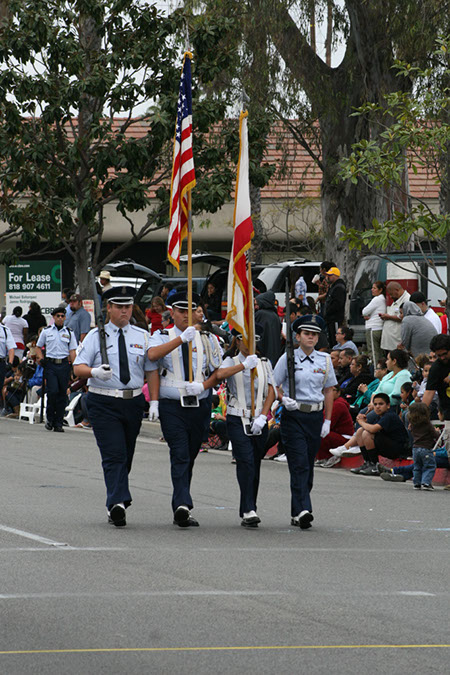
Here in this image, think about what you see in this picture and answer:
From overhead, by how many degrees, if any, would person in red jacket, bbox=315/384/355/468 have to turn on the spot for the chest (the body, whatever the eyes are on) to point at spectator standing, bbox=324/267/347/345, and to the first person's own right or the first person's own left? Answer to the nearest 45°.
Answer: approximately 90° to the first person's own right

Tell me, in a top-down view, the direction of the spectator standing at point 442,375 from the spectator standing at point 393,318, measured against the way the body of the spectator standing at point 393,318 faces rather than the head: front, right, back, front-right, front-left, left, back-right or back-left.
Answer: front-left

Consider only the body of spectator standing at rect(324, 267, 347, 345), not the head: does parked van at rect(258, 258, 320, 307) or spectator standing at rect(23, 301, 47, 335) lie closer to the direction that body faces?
the spectator standing

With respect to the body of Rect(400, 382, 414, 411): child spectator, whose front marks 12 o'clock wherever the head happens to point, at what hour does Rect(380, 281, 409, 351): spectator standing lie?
The spectator standing is roughly at 3 o'clock from the child spectator.

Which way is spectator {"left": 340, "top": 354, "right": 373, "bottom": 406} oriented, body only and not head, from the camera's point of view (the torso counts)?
to the viewer's left

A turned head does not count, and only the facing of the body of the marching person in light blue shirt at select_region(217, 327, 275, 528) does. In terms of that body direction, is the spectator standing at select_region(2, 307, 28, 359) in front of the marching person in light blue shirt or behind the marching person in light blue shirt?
behind

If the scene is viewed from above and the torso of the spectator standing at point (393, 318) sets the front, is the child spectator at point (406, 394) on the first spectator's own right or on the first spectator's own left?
on the first spectator's own left
